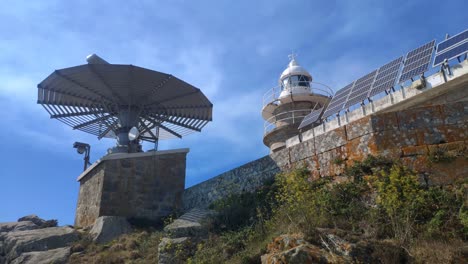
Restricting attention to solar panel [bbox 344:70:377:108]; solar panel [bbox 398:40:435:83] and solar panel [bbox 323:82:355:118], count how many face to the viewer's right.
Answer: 0

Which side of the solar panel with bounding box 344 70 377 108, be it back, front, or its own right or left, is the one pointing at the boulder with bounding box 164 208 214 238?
front

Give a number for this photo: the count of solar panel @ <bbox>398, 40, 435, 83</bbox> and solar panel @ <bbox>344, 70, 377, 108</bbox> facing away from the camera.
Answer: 0

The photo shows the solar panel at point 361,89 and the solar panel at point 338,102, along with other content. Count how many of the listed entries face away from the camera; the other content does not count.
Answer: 0

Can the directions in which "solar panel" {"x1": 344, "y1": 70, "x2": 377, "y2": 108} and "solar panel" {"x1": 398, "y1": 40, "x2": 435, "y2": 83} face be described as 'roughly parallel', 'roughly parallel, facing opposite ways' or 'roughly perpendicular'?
roughly parallel

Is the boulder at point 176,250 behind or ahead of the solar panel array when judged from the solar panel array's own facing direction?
ahead

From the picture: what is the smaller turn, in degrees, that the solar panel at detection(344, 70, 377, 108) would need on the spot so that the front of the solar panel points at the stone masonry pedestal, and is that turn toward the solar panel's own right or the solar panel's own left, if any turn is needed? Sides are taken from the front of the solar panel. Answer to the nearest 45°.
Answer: approximately 45° to the solar panel's own right

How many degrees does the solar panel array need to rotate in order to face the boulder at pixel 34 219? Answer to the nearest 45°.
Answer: approximately 45° to its right

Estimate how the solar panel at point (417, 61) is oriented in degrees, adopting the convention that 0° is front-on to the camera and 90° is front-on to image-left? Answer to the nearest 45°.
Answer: approximately 45°

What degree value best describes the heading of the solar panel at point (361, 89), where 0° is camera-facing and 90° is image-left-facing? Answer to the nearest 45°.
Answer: approximately 45°

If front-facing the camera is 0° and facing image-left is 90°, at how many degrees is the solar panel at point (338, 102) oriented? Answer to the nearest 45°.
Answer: approximately 45°

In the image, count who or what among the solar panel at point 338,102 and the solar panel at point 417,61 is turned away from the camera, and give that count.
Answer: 0

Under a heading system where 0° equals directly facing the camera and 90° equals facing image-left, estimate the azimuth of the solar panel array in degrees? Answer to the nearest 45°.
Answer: approximately 45°

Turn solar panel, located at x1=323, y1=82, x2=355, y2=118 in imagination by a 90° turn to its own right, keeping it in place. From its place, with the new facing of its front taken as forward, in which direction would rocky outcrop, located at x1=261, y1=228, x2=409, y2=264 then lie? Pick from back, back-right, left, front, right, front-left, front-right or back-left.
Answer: back-left

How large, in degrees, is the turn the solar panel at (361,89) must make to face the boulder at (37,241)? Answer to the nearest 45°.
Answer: approximately 45° to its right
